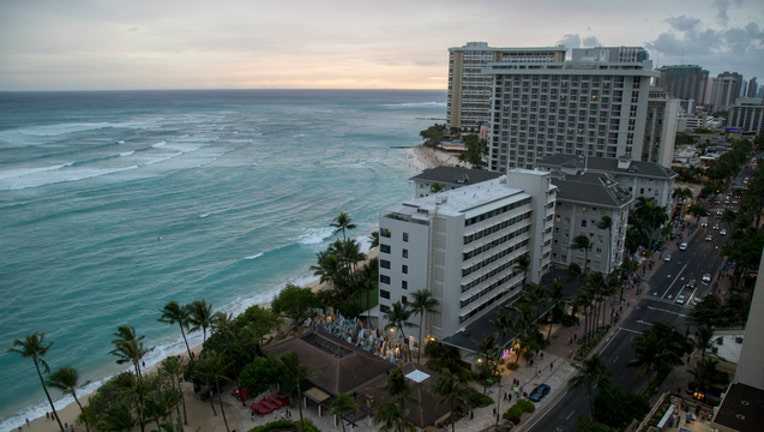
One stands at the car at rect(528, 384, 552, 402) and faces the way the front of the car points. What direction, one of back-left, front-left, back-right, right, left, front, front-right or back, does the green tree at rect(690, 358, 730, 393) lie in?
back-left

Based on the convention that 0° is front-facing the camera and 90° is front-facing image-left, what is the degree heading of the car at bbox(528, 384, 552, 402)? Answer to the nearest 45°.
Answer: approximately 45°
